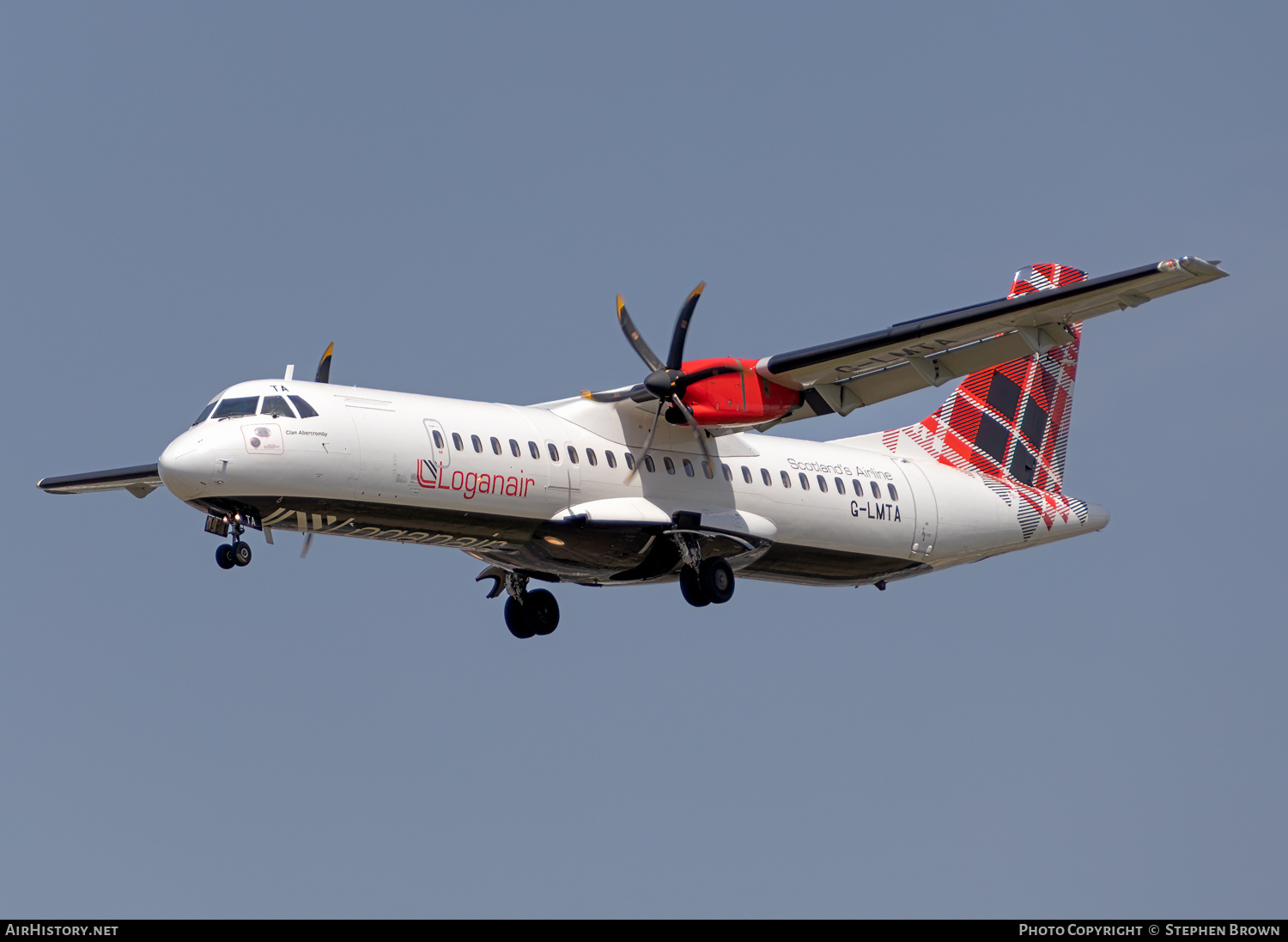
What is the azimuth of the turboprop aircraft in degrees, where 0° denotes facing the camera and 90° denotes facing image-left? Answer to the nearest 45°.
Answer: approximately 45°
